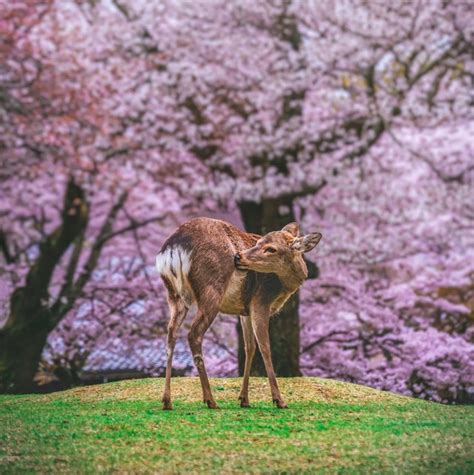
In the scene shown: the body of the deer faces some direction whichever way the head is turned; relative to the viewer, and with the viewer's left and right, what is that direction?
facing away from the viewer and to the right of the viewer

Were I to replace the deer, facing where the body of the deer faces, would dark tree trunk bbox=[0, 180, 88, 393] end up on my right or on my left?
on my left
